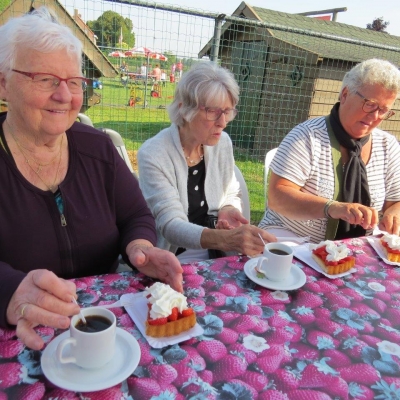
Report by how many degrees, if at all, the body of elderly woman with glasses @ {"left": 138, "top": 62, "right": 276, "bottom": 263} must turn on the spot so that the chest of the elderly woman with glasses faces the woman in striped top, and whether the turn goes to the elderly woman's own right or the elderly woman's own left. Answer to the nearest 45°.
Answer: approximately 45° to the elderly woman's own left

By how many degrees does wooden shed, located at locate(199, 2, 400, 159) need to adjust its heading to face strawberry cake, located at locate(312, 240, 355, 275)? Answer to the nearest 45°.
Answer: approximately 45° to its left

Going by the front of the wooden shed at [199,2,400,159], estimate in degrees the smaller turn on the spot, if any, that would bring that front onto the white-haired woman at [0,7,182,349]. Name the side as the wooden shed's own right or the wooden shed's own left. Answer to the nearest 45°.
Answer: approximately 45° to the wooden shed's own left

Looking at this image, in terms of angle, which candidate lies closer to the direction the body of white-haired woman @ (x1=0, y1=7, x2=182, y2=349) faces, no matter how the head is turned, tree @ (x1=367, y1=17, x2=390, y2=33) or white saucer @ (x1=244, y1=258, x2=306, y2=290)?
the white saucer

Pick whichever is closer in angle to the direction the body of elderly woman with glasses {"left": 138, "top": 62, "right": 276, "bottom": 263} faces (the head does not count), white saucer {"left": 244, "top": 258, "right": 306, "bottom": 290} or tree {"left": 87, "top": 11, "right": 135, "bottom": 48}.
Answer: the white saucer

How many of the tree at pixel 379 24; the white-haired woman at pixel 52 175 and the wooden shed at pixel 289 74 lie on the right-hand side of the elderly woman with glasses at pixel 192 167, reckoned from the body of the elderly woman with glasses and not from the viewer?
1

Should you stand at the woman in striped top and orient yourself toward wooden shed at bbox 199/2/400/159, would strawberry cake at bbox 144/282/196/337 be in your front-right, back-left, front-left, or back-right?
back-left

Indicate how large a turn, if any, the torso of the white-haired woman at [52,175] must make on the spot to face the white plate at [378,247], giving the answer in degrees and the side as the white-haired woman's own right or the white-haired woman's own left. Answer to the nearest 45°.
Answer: approximately 45° to the white-haired woman's own left

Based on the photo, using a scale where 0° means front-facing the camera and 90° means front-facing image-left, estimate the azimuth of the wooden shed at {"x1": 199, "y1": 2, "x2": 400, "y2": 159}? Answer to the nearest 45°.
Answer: approximately 45°

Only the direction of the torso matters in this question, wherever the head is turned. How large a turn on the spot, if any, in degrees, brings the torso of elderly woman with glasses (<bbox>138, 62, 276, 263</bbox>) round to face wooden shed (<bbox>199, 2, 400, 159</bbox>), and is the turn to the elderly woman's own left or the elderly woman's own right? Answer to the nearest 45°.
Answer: approximately 135° to the elderly woman's own left

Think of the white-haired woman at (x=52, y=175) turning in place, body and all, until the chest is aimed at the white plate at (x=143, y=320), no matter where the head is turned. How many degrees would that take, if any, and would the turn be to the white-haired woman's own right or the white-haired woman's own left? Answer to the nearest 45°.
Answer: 0° — they already face it

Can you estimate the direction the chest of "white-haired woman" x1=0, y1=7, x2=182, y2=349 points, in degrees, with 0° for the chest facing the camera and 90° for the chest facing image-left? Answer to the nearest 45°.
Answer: approximately 315°
